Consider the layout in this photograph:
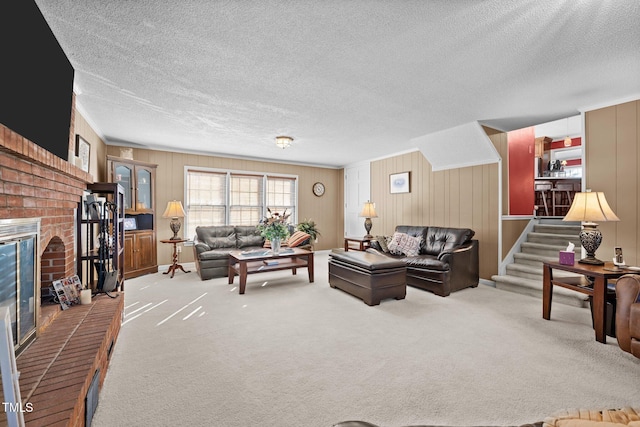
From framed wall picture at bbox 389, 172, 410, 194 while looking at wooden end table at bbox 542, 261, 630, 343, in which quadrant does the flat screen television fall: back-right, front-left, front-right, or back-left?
front-right

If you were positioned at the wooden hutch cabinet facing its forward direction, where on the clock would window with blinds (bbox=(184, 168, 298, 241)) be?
The window with blinds is roughly at 10 o'clock from the wooden hutch cabinet.

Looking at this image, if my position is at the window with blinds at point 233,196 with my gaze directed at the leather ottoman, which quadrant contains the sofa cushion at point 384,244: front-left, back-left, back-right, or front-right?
front-left

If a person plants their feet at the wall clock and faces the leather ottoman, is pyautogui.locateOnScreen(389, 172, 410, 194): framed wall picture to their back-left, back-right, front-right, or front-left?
front-left

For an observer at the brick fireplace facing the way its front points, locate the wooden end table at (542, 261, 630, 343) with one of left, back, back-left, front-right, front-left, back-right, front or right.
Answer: front

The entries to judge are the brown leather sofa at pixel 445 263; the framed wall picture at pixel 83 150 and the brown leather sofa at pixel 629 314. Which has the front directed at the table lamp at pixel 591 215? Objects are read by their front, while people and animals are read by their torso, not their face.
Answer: the framed wall picture

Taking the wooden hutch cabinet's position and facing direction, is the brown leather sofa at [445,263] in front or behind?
in front

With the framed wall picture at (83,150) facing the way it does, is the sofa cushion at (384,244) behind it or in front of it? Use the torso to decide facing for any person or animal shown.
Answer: in front

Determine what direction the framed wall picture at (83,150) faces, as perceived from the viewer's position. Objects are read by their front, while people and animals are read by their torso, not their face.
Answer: facing the viewer and to the right of the viewer

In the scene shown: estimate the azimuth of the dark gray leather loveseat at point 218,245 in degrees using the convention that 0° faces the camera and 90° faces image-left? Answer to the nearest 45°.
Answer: approximately 0°

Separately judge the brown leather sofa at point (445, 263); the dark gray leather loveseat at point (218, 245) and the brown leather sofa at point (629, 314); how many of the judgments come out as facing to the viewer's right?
0

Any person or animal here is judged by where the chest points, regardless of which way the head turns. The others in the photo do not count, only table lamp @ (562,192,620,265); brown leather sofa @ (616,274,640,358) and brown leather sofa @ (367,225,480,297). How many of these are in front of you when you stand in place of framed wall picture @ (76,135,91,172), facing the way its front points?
3

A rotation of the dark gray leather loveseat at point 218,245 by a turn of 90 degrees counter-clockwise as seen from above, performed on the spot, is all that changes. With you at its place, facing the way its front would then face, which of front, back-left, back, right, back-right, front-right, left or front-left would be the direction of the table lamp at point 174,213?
back

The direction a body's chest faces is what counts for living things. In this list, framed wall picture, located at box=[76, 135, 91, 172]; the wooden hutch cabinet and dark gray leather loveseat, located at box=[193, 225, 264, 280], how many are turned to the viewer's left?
0
